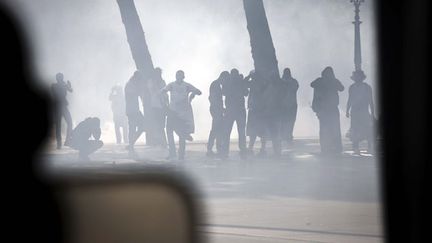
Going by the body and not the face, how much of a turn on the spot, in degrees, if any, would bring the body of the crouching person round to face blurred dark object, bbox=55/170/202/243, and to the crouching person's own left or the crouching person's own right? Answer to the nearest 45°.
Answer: approximately 90° to the crouching person's own right

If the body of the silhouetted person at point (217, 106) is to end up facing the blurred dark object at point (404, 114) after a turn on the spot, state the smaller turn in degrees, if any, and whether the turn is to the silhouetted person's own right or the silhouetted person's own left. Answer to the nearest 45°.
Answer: approximately 90° to the silhouetted person's own right

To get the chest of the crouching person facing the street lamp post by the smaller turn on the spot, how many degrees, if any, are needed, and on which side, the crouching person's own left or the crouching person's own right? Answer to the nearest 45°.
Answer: approximately 45° to the crouching person's own left

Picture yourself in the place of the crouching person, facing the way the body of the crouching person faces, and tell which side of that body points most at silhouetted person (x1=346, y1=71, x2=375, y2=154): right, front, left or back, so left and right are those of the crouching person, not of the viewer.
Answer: front

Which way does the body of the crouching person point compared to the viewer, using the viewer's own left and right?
facing to the right of the viewer

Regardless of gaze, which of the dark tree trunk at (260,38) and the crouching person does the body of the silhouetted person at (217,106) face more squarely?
the dark tree trunk

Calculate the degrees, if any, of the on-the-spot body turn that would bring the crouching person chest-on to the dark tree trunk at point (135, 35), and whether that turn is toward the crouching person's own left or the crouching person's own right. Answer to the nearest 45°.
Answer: approximately 90° to the crouching person's own left
